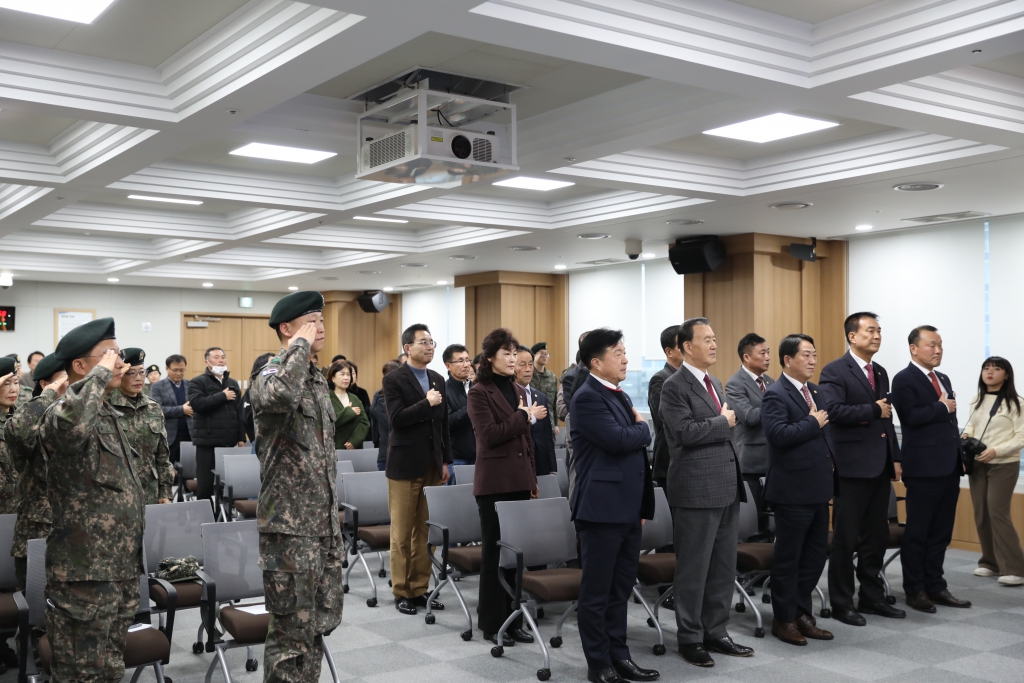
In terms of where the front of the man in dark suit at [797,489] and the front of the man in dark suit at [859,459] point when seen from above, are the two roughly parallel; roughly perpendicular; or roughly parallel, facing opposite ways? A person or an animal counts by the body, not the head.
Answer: roughly parallel

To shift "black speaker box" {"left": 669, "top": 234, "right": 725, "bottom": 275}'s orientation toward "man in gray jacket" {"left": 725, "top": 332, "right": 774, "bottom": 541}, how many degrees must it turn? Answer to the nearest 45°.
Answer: approximately 45° to its left

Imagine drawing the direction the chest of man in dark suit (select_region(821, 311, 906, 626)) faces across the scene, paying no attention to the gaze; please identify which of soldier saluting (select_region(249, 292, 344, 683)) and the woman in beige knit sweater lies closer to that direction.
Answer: the soldier saluting

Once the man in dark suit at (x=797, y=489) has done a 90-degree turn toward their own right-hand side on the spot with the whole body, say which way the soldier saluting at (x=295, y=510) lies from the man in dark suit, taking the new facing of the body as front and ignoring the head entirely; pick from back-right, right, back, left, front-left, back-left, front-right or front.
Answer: front

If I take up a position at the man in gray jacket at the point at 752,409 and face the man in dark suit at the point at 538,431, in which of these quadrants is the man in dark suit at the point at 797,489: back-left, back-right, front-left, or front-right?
back-left
